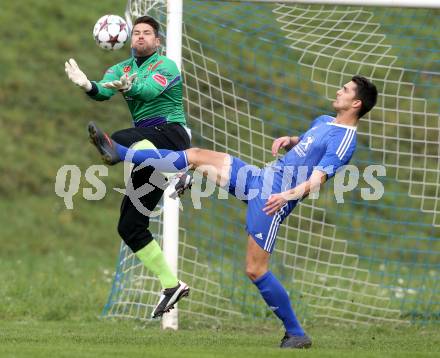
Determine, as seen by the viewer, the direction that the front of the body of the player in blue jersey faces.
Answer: to the viewer's left

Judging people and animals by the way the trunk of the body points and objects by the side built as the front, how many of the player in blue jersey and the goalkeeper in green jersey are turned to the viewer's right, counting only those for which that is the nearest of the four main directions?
0

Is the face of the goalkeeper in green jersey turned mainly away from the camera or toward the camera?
toward the camera

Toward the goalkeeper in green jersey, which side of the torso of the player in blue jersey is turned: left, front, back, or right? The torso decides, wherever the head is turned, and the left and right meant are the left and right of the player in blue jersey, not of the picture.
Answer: front

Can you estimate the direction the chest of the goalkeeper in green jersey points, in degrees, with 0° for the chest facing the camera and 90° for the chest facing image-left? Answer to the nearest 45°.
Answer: approximately 45°

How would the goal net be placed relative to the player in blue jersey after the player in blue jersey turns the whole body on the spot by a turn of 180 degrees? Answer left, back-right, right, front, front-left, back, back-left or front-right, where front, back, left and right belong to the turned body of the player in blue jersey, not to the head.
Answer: left

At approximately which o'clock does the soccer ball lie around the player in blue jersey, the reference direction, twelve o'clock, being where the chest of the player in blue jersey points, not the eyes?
The soccer ball is roughly at 12 o'clock from the player in blue jersey.
